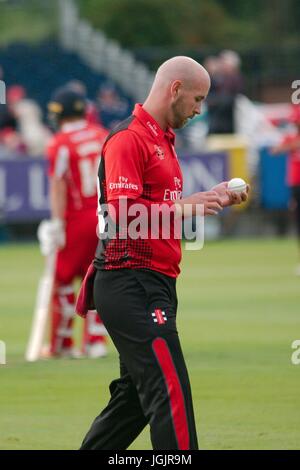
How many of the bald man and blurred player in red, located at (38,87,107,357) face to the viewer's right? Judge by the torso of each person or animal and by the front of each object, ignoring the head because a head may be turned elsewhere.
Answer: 1

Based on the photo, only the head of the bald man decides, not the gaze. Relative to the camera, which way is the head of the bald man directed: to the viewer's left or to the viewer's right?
to the viewer's right

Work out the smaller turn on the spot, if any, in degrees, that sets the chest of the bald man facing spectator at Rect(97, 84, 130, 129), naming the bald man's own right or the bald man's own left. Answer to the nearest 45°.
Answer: approximately 90° to the bald man's own left

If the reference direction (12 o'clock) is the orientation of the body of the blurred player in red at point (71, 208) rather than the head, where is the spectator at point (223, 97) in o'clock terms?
The spectator is roughly at 2 o'clock from the blurred player in red.

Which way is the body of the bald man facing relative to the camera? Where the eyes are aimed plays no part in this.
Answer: to the viewer's right

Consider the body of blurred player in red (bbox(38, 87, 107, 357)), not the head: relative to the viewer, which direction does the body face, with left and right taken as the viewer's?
facing away from the viewer and to the left of the viewer

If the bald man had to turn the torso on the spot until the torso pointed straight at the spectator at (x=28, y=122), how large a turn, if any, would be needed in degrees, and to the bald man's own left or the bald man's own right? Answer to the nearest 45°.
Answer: approximately 90° to the bald man's own left

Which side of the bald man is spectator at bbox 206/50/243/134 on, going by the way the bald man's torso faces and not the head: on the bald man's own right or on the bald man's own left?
on the bald man's own left

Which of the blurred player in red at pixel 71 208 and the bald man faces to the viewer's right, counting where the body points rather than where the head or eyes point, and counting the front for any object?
the bald man
